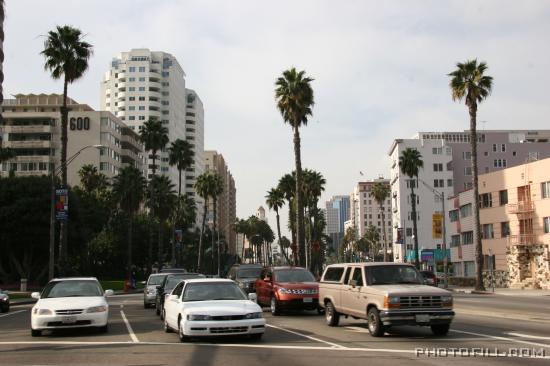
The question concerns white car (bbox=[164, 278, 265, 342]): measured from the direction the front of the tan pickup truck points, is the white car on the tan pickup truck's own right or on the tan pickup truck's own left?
on the tan pickup truck's own right

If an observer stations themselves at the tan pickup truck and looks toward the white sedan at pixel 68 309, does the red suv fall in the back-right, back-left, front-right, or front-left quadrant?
front-right

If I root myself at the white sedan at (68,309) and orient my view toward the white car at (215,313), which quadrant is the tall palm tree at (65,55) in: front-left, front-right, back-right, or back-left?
back-left

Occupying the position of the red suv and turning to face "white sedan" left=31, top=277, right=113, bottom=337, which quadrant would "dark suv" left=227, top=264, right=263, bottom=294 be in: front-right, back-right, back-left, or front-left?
back-right

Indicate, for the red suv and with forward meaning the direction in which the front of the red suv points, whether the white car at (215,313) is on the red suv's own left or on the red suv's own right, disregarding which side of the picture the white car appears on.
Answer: on the red suv's own right

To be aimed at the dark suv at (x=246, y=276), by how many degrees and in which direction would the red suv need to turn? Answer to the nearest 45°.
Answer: approximately 135° to its left

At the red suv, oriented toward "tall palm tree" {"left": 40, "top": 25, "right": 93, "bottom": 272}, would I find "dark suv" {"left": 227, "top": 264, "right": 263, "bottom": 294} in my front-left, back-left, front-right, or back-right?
front-right

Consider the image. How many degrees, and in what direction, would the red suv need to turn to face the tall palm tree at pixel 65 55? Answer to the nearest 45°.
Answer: approximately 180°

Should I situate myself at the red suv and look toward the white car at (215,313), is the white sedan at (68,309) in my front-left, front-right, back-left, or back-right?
front-right

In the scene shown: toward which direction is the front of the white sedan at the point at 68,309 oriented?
toward the camera

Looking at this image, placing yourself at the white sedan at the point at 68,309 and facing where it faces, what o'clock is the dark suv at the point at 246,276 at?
The dark suv is roughly at 7 o'clock from the white sedan.

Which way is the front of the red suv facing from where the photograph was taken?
facing the viewer and to the right of the viewer

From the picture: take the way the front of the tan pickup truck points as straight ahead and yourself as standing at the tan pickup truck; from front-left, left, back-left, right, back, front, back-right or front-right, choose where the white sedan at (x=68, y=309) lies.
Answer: back-right

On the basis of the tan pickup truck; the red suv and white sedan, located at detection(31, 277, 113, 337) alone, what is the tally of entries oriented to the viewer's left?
0

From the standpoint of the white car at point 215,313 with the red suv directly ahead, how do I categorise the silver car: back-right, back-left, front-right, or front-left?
front-left
